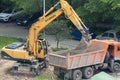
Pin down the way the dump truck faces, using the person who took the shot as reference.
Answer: facing away from the viewer and to the right of the viewer

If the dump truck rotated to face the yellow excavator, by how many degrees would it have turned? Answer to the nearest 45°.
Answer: approximately 135° to its left
